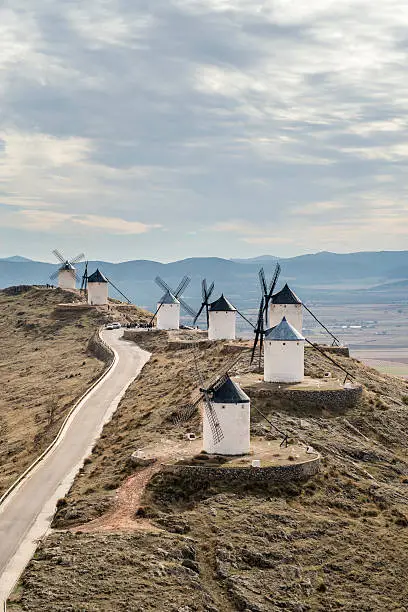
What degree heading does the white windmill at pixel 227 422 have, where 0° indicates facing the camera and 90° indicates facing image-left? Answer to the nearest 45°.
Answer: approximately 45°
